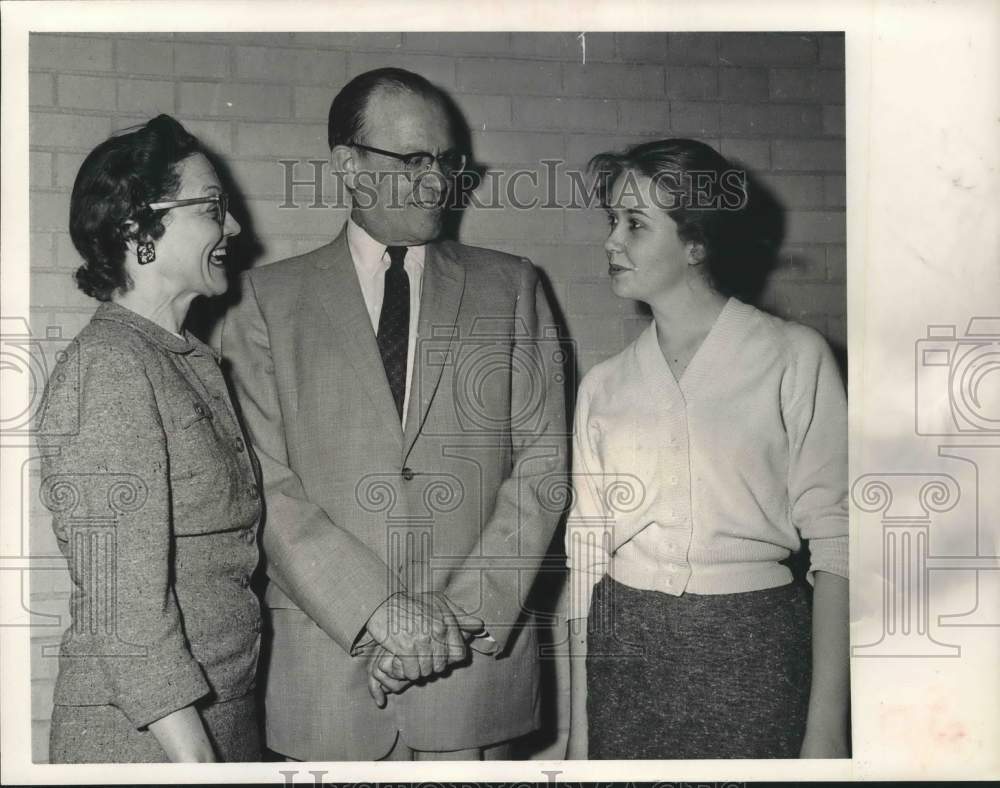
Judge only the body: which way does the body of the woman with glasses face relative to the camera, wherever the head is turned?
to the viewer's right

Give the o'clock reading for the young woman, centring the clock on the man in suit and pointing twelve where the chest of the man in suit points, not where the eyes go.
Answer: The young woman is roughly at 9 o'clock from the man in suit.

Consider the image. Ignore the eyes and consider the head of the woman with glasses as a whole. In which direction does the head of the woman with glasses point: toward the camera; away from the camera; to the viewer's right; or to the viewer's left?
to the viewer's right

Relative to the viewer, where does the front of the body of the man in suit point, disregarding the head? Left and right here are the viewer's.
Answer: facing the viewer

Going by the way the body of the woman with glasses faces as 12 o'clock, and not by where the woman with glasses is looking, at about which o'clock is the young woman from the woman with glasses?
The young woman is roughly at 12 o'clock from the woman with glasses.

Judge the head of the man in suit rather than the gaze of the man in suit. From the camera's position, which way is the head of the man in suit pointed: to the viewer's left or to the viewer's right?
to the viewer's right

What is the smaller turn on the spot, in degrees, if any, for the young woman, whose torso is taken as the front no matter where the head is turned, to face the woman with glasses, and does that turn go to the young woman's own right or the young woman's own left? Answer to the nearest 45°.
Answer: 0° — they already face them

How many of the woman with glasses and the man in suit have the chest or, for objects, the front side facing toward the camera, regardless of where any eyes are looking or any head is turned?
1

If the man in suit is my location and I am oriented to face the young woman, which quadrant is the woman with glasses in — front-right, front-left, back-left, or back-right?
back-right

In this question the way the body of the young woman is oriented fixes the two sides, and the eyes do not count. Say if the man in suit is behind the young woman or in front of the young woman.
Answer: in front

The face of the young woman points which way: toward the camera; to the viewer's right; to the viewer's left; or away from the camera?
to the viewer's left

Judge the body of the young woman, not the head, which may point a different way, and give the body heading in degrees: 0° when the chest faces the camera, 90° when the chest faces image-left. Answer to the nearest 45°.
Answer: approximately 45°

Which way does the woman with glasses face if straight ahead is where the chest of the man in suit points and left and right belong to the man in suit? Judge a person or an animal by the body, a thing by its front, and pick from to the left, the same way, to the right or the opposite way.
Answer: to the left
